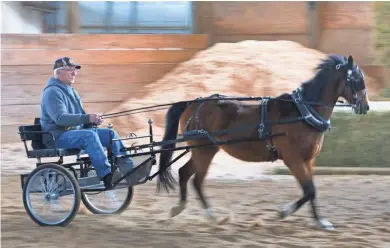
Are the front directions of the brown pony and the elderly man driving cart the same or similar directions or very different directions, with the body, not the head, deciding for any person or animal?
same or similar directions

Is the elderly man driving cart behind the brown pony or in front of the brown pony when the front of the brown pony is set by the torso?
behind

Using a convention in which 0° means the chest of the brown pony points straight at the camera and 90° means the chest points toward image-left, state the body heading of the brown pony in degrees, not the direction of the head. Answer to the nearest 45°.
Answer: approximately 270°

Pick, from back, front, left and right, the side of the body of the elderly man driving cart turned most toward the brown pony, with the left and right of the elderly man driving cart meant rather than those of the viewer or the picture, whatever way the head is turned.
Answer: front

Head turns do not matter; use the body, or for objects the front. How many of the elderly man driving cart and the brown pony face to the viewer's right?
2

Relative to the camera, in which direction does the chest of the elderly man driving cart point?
to the viewer's right
